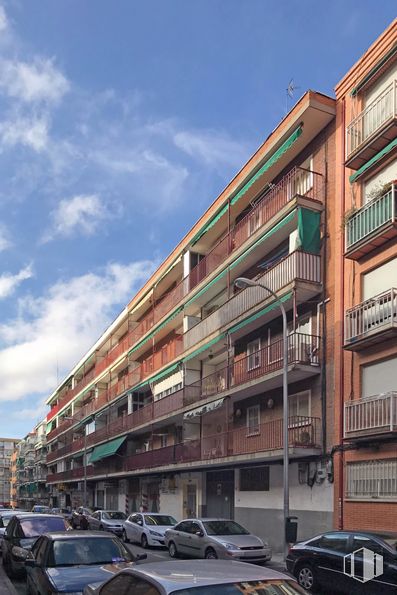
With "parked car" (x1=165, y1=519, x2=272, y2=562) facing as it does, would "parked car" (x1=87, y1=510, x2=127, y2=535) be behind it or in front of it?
behind

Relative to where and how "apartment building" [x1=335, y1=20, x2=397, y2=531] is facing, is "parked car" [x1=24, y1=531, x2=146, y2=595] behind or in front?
in front

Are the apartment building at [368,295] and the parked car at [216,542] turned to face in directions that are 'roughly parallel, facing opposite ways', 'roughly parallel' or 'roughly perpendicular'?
roughly perpendicular

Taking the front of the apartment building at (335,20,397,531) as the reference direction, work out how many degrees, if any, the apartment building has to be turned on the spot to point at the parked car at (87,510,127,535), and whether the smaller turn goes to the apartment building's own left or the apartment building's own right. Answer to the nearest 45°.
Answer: approximately 90° to the apartment building's own right

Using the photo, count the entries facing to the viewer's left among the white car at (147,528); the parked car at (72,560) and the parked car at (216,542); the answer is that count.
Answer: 0

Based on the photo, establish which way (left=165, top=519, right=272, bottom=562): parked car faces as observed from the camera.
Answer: facing the viewer and to the right of the viewer

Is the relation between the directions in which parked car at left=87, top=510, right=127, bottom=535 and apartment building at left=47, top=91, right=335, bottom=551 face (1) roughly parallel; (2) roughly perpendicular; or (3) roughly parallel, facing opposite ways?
roughly perpendicular

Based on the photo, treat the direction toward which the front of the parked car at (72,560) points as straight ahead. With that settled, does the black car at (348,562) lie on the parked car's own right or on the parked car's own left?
on the parked car's own left

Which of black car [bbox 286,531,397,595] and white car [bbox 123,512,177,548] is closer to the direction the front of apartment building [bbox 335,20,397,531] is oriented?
the black car

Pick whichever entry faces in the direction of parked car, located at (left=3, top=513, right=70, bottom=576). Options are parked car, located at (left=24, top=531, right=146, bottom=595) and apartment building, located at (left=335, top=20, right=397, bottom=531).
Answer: the apartment building
